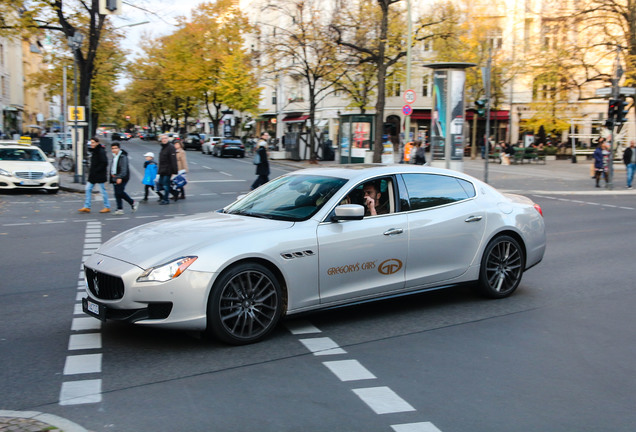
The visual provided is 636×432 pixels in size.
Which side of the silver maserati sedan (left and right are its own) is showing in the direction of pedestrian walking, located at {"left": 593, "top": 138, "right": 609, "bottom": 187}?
back

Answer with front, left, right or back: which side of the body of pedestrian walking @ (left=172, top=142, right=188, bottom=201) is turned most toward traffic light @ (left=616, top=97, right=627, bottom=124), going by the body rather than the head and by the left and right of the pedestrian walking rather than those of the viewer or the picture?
back

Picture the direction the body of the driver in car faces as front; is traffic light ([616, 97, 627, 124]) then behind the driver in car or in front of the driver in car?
behind
